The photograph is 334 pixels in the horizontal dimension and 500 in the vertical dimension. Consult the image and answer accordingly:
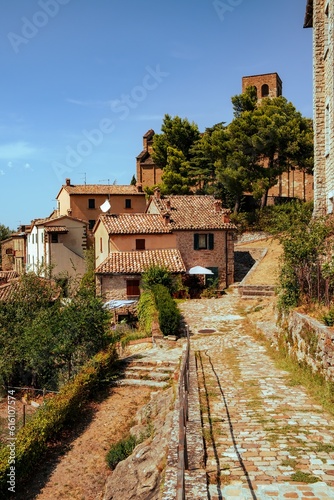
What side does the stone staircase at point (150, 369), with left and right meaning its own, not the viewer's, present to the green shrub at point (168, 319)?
back

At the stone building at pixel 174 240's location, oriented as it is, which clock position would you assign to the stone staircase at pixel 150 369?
The stone staircase is roughly at 12 o'clock from the stone building.

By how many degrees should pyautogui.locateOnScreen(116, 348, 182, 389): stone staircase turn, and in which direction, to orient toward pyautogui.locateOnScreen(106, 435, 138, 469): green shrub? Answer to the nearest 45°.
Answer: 0° — it already faces it

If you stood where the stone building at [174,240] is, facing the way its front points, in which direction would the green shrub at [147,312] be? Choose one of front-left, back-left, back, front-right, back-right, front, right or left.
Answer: front

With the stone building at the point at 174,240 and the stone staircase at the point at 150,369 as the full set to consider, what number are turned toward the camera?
2

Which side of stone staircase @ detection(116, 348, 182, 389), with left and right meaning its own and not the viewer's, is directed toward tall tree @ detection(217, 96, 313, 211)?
back

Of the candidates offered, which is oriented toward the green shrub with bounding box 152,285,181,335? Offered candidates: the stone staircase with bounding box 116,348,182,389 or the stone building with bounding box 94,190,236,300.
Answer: the stone building

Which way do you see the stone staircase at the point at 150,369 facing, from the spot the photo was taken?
facing the viewer

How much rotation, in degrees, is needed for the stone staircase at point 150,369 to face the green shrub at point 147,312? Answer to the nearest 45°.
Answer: approximately 180°

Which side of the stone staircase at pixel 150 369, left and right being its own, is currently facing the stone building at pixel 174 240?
back

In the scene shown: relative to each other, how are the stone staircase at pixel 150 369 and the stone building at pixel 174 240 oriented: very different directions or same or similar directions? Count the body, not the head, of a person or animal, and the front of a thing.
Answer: same or similar directions
